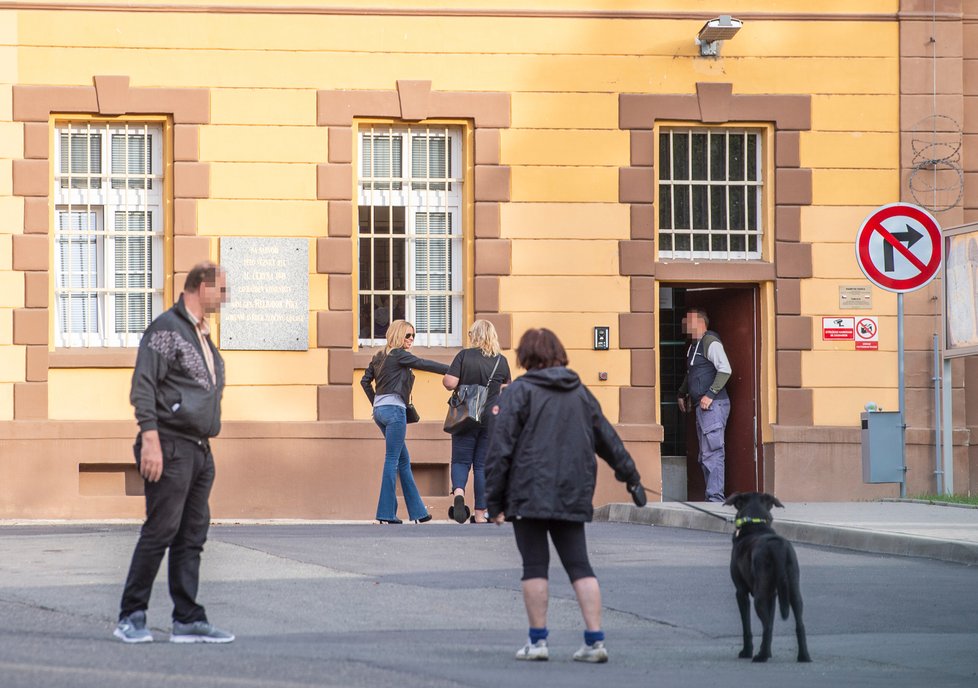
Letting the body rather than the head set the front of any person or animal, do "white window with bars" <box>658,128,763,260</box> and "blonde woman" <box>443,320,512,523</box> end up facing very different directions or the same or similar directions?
very different directions

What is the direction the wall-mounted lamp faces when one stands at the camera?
facing the viewer and to the right of the viewer

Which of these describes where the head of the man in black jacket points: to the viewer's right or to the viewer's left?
to the viewer's right

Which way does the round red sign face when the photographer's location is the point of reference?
facing the viewer

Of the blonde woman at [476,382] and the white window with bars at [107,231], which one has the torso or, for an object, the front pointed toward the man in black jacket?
the white window with bars

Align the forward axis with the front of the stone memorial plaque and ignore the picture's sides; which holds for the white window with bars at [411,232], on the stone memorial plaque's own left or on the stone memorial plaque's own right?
on the stone memorial plaque's own left

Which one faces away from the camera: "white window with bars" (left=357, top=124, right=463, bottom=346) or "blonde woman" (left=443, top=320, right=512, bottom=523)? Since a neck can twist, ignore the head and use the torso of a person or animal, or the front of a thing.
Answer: the blonde woman

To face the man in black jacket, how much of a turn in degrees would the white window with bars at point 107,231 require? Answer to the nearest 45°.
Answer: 0° — it already faces them

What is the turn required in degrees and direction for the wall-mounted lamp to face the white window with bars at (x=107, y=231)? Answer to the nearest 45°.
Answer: approximately 135° to its right

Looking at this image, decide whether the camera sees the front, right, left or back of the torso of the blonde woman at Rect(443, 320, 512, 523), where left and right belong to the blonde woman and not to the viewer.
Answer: back

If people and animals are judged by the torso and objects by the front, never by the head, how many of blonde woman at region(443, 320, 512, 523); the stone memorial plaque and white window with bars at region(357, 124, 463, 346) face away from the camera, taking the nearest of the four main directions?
1

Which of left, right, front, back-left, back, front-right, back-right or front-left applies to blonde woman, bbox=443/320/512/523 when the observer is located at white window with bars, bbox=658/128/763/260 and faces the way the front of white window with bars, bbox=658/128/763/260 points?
front-right

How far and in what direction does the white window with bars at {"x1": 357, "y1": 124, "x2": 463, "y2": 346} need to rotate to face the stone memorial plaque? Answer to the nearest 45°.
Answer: approximately 90° to its right

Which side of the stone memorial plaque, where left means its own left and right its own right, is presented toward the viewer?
front

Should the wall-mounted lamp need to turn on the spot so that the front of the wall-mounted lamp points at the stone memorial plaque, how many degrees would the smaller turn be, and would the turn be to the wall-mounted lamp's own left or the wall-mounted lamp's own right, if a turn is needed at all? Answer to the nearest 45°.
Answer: approximately 135° to the wall-mounted lamp's own right

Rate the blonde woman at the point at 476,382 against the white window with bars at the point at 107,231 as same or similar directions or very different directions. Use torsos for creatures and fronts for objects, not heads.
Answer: very different directions
